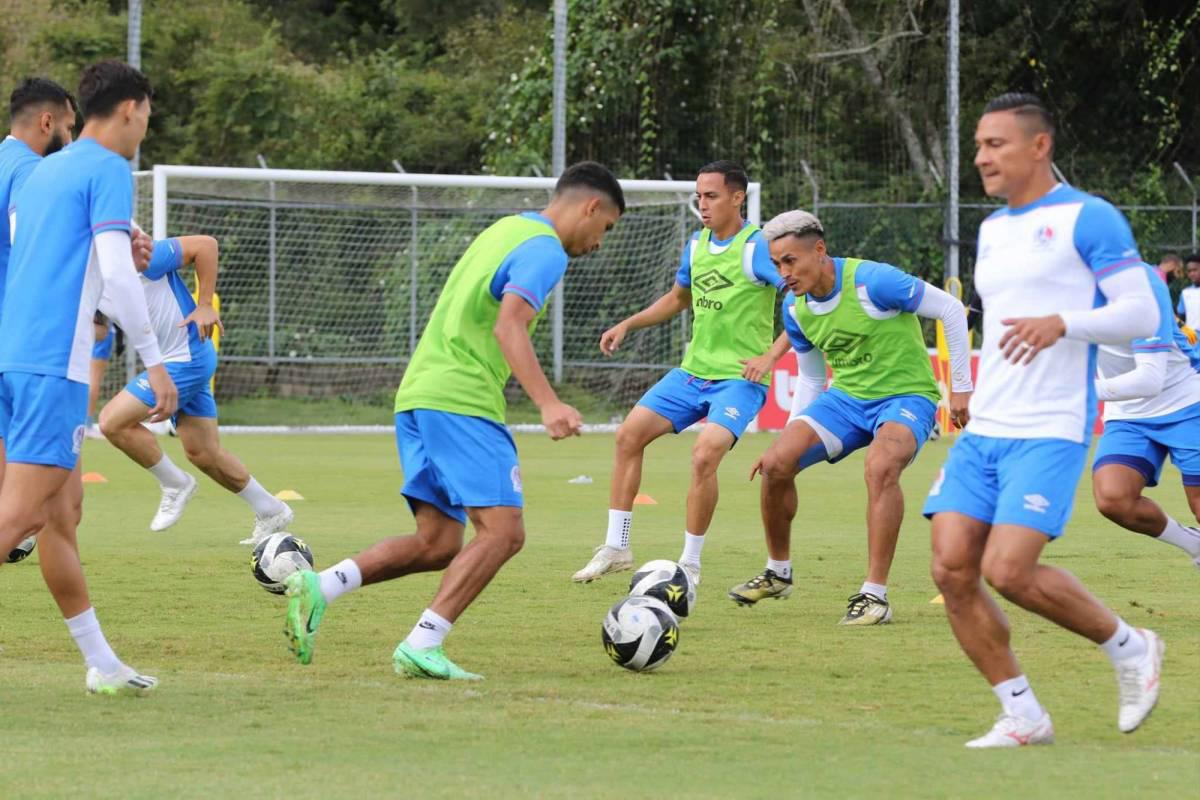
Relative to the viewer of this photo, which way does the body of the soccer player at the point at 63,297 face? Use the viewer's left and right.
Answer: facing away from the viewer and to the right of the viewer

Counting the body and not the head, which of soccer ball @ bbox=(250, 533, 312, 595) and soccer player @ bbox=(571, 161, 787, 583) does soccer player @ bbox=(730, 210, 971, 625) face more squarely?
the soccer ball

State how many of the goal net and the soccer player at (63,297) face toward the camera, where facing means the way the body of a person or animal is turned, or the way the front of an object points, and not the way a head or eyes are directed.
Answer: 1

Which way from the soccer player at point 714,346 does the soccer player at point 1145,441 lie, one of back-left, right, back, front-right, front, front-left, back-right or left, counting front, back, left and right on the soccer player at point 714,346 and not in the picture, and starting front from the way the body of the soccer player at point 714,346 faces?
left

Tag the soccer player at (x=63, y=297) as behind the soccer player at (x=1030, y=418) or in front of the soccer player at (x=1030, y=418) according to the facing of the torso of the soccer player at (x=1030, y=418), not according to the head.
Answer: in front

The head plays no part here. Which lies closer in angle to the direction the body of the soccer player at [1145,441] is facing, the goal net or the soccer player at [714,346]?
the soccer player

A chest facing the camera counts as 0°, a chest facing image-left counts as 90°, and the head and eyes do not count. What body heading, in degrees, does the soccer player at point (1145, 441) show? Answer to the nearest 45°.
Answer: approximately 45°

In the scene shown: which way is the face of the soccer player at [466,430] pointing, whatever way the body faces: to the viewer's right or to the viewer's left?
to the viewer's right

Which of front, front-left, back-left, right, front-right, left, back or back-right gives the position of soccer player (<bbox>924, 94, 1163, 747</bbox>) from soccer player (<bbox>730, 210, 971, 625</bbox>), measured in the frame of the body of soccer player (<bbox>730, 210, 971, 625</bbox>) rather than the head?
front-left

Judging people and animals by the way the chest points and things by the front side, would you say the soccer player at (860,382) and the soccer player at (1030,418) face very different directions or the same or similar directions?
same or similar directions

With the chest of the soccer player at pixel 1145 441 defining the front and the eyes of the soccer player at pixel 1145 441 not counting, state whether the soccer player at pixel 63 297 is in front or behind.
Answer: in front

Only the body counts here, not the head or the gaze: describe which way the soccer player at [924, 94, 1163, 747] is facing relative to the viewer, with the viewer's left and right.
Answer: facing the viewer and to the left of the viewer

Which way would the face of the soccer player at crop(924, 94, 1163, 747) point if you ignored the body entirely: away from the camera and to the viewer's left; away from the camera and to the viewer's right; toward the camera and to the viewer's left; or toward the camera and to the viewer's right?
toward the camera and to the viewer's left

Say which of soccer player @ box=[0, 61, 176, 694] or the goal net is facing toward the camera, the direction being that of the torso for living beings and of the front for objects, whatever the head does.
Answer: the goal net

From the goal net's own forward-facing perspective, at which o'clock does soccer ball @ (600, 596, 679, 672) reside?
The soccer ball is roughly at 12 o'clock from the goal net.
